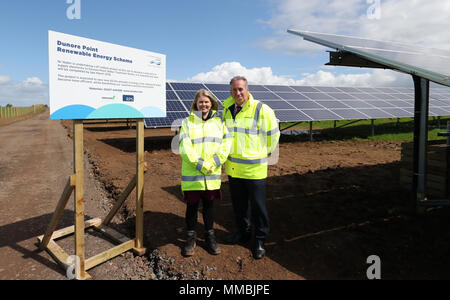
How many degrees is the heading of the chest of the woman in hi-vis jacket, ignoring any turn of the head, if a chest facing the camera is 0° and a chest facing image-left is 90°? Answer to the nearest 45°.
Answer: approximately 0°

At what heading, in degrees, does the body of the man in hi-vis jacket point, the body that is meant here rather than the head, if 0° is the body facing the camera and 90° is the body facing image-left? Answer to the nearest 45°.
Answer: approximately 45°

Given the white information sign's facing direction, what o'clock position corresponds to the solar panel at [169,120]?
The solar panel is roughly at 8 o'clock from the white information sign.

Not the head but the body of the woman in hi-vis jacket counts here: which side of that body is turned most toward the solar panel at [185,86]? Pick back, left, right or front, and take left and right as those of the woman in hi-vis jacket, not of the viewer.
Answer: back

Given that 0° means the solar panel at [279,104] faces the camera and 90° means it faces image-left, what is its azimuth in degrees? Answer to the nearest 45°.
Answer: approximately 315°

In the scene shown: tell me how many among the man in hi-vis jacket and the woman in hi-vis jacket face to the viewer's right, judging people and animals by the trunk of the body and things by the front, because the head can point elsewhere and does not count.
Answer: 0

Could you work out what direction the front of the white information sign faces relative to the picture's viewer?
facing the viewer and to the right of the viewer

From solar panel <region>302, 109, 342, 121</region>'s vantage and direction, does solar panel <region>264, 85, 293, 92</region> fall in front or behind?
behind

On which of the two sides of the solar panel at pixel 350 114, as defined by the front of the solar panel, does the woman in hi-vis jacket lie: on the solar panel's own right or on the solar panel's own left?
on the solar panel's own right

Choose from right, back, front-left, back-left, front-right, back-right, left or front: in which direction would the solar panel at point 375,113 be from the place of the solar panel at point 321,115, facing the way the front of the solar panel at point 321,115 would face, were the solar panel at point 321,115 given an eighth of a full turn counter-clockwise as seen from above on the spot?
front-left

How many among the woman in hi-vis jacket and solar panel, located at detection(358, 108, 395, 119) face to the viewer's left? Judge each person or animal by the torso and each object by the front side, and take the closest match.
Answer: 0

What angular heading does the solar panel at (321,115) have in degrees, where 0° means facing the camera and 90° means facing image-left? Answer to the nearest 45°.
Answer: approximately 315°
